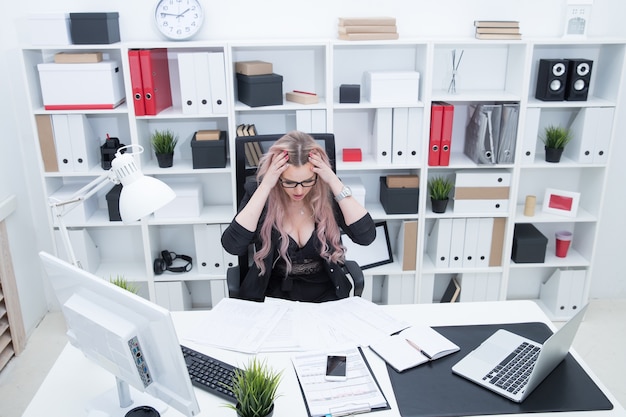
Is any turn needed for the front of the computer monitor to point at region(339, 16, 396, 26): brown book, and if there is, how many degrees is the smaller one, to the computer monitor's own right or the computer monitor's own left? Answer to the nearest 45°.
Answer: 0° — it already faces it

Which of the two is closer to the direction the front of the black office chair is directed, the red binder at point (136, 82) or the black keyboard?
the black keyboard

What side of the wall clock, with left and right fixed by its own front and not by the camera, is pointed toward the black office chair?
front

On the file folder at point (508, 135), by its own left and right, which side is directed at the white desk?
front

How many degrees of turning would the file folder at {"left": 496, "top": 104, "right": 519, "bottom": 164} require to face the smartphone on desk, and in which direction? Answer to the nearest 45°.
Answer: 0° — it already faces it

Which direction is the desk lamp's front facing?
to the viewer's right

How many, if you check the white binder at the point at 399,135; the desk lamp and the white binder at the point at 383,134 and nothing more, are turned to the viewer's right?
1

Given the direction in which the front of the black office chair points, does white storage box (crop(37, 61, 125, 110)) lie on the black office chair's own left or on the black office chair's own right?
on the black office chair's own right

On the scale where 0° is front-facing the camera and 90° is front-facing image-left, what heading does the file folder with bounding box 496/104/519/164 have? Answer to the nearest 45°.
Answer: approximately 0°

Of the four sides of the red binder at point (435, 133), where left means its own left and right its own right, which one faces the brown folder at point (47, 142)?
right

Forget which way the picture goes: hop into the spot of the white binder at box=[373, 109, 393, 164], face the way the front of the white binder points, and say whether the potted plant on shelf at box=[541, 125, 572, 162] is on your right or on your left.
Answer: on your left

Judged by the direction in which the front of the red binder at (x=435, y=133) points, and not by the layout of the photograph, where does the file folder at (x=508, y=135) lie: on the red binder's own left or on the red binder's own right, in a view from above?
on the red binder's own left

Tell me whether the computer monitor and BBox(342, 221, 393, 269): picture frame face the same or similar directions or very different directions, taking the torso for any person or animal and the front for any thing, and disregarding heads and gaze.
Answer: very different directions
